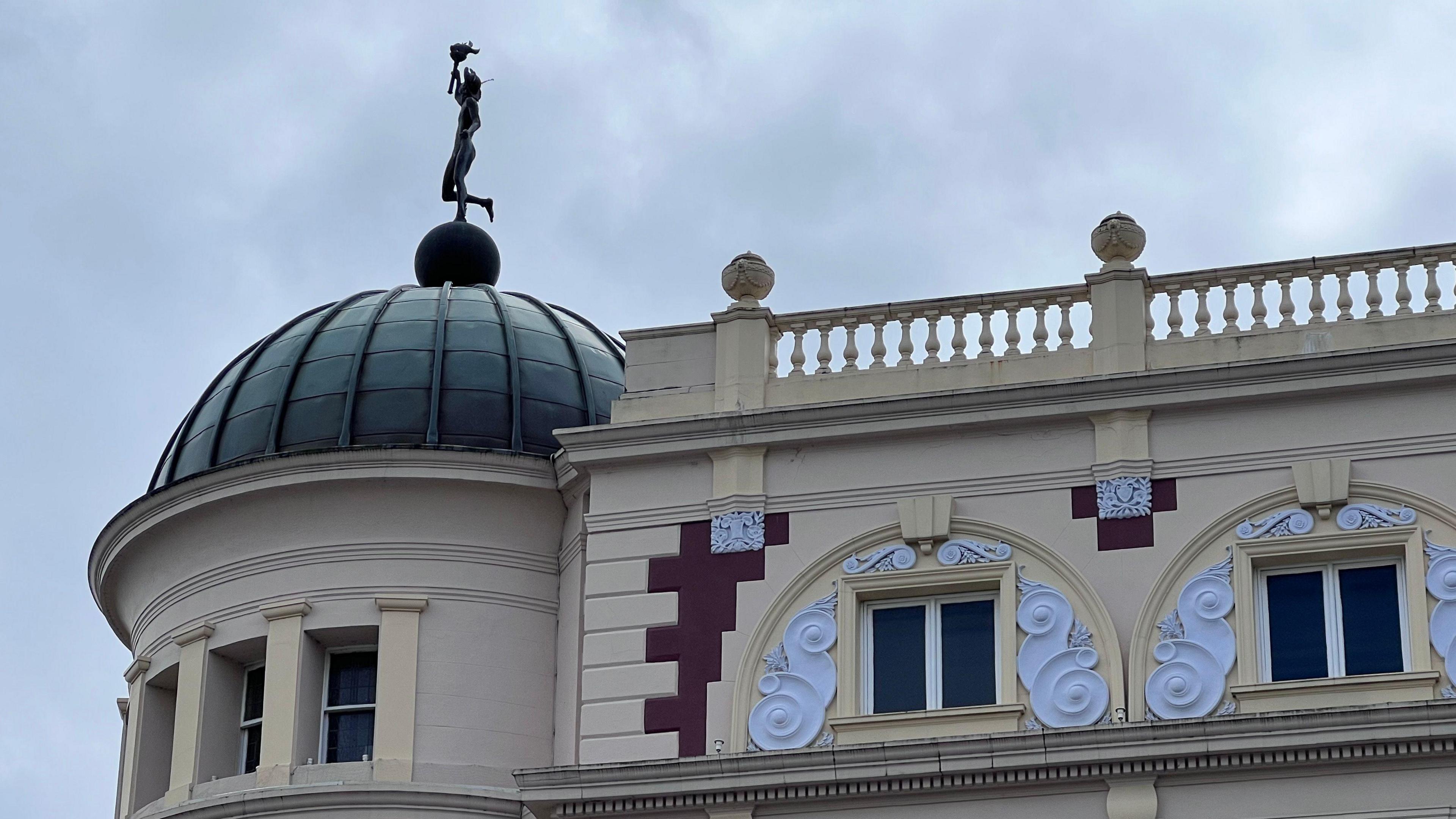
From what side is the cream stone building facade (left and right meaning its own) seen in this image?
front
